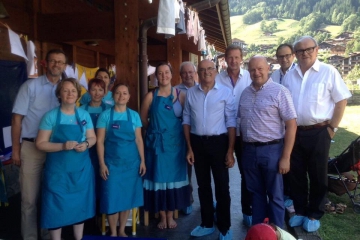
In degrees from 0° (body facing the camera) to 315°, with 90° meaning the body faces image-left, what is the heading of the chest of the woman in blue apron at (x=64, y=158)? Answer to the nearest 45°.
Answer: approximately 0°

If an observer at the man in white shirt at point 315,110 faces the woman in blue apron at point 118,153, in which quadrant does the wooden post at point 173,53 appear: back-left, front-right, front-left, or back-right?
front-right

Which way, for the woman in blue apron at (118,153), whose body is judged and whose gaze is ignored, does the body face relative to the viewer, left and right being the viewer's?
facing the viewer

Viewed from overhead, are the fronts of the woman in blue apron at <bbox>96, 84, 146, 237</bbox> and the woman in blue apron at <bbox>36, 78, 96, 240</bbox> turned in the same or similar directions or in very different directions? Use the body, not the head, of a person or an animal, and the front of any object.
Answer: same or similar directions

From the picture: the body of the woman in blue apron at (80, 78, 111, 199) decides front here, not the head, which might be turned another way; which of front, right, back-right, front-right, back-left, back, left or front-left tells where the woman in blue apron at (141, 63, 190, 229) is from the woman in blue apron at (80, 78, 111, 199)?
left

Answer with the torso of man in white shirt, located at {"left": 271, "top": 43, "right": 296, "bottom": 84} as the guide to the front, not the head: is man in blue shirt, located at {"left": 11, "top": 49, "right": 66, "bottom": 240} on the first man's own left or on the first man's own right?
on the first man's own right

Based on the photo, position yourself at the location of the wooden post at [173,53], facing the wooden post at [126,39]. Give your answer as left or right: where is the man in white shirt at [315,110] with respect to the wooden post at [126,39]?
left

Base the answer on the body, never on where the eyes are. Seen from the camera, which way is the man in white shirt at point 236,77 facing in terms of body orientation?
toward the camera

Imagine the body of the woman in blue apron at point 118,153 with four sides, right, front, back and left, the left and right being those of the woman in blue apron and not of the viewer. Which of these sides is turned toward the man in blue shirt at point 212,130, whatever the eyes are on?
left

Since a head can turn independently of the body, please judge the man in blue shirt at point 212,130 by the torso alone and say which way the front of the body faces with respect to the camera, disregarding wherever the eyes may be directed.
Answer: toward the camera
